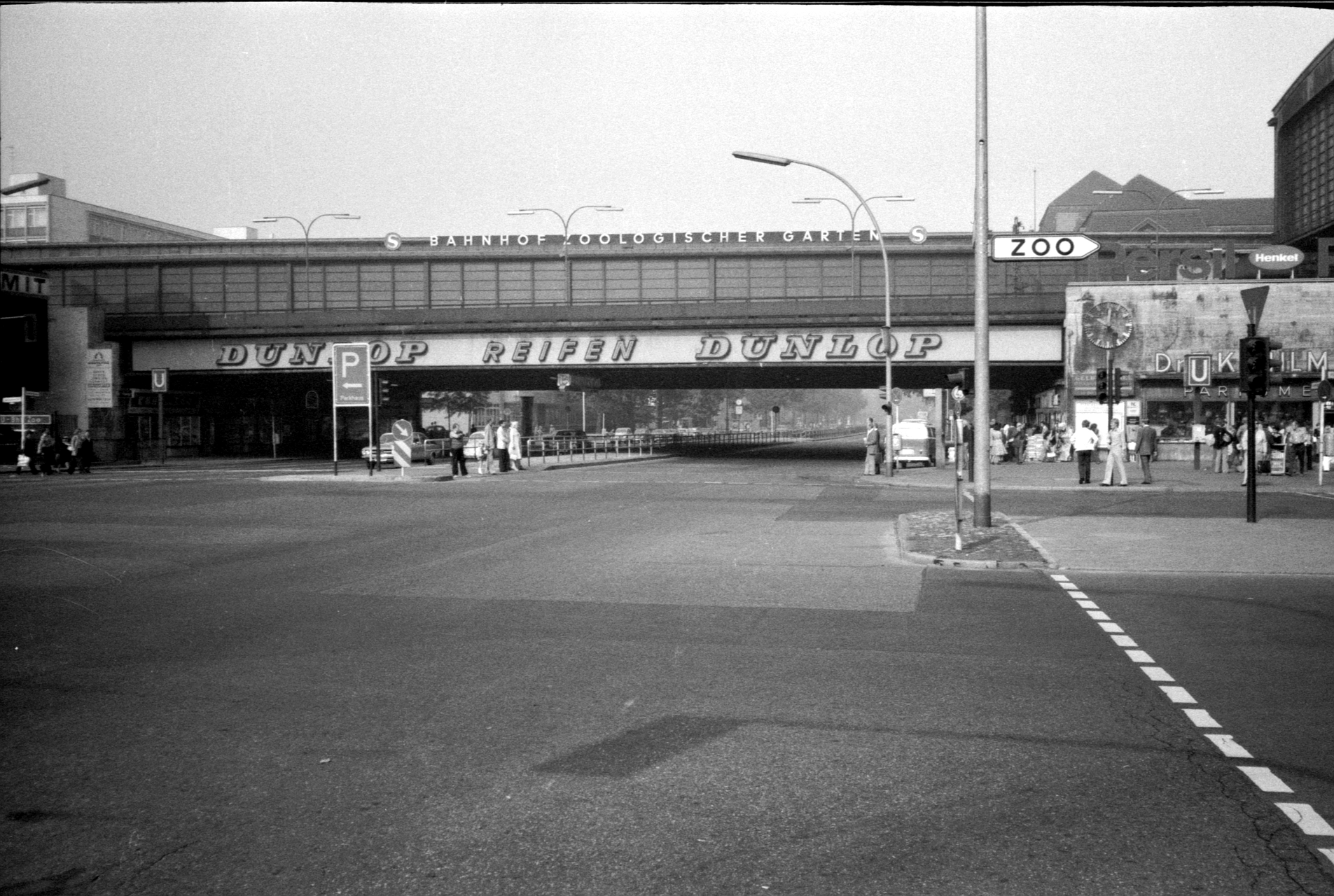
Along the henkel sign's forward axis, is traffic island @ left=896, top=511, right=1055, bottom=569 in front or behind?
in front

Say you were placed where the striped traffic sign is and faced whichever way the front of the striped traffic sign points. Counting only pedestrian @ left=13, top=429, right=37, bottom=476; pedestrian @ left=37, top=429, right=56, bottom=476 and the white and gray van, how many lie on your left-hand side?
1

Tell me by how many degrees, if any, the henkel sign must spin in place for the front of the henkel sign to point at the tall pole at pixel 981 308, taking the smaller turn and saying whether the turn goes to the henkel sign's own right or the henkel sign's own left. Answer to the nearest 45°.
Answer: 0° — it already faces it

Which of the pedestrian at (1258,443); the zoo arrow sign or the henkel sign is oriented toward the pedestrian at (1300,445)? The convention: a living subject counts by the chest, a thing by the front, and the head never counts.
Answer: the henkel sign

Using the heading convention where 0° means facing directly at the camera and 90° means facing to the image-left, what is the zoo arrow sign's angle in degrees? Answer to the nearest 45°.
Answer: approximately 0°

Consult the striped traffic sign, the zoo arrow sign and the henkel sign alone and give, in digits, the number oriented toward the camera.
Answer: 3

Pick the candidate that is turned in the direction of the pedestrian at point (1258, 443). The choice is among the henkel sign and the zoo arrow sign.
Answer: the henkel sign

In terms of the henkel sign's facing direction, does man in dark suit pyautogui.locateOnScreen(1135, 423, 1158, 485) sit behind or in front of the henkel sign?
in front

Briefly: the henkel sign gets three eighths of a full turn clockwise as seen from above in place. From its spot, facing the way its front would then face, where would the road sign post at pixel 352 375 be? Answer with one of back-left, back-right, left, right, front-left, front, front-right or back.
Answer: left

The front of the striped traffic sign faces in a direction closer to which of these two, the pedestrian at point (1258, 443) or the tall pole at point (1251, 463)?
the tall pole

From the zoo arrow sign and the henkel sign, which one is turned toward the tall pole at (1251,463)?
the henkel sign

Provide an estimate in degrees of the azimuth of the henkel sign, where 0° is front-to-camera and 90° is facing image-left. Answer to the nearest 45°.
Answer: approximately 0°
